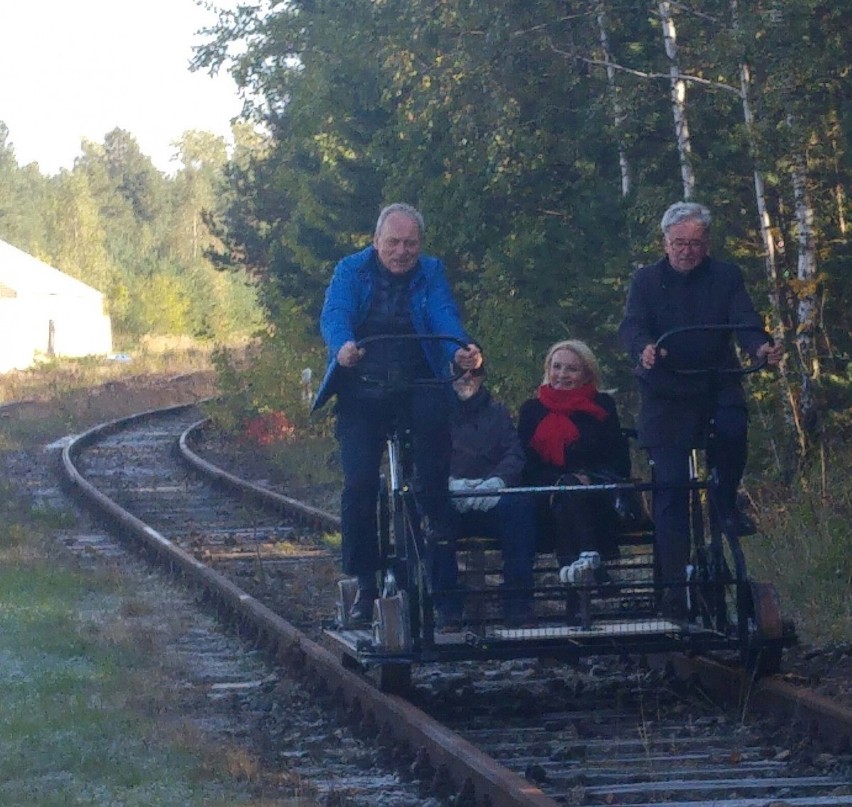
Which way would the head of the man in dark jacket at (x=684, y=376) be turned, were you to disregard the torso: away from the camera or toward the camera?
toward the camera

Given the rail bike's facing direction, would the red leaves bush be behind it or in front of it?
behind

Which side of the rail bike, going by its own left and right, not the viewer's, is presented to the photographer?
front
